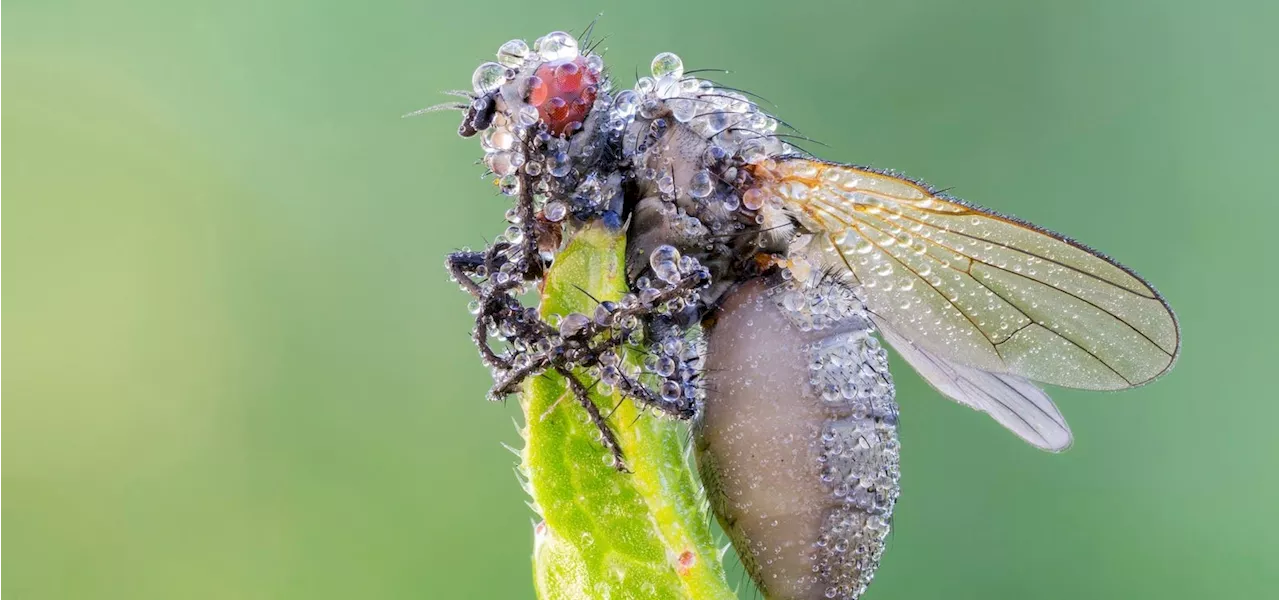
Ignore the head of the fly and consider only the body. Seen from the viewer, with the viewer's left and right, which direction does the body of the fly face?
facing to the left of the viewer
